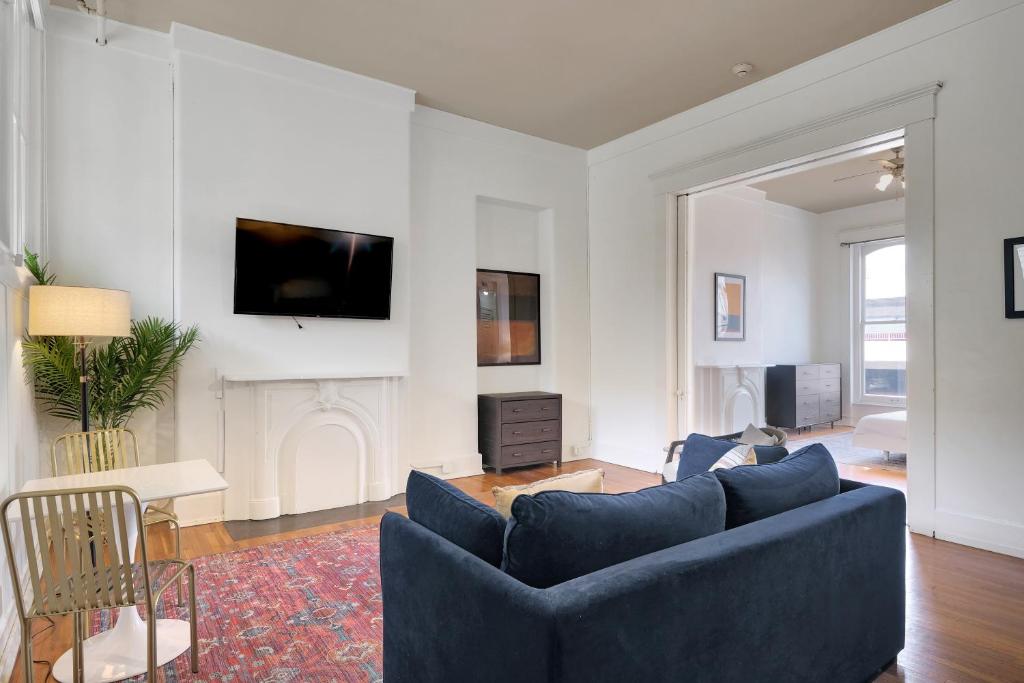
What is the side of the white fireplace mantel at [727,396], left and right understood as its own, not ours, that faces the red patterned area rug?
right

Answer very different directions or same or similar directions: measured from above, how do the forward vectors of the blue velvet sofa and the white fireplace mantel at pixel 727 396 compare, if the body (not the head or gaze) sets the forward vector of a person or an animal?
very different directions

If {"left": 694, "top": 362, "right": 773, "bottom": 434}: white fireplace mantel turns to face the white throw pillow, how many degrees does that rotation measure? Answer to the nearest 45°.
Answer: approximately 45° to its right

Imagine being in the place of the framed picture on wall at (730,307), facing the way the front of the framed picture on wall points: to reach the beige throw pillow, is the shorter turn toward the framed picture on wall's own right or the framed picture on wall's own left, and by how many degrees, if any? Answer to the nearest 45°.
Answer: approximately 45° to the framed picture on wall's own right

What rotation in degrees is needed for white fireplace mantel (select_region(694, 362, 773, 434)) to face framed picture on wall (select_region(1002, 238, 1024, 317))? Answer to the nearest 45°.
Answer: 0° — it already faces it

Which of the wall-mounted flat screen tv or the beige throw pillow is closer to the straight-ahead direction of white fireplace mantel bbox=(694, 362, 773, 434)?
the beige throw pillow

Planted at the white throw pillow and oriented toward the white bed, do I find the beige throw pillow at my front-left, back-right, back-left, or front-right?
back-right

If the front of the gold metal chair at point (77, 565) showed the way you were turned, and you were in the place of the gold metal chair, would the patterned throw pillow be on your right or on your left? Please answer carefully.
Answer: on your right

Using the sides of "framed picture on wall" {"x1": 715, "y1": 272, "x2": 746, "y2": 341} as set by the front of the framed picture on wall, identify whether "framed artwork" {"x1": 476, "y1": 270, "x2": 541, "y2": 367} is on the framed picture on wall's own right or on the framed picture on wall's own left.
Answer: on the framed picture on wall's own right
